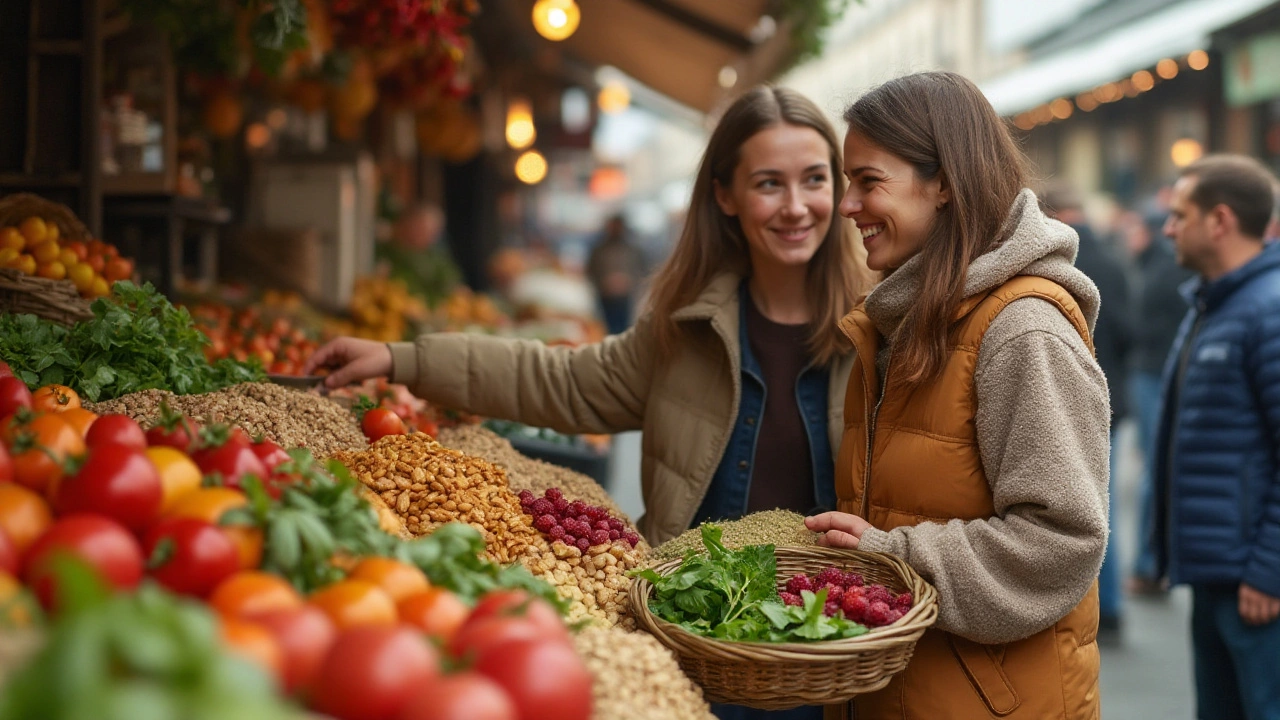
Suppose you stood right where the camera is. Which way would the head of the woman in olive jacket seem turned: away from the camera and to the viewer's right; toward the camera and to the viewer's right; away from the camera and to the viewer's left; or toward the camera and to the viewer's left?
toward the camera and to the viewer's right

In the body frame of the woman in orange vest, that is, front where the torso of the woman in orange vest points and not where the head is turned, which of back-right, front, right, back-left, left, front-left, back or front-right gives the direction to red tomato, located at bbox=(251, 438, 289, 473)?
front-left

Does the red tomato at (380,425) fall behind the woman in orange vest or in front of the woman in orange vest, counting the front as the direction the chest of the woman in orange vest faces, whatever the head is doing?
in front

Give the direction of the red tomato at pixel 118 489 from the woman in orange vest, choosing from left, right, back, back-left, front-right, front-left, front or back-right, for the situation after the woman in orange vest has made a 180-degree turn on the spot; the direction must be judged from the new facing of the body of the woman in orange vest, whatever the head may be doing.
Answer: back-right

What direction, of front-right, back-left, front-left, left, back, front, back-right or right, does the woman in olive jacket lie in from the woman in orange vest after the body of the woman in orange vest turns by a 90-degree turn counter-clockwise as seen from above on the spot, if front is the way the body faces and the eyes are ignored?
back-right

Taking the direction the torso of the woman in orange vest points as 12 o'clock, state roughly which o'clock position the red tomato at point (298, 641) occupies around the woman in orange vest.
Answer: The red tomato is roughly at 10 o'clock from the woman in orange vest.

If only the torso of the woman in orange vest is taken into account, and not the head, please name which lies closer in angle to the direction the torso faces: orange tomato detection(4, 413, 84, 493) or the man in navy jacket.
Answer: the orange tomato

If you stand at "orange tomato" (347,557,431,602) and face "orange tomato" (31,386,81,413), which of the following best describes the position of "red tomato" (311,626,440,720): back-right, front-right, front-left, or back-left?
back-left

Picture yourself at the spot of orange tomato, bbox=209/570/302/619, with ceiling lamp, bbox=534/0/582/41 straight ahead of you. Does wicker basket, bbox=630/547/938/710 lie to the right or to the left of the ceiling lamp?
right

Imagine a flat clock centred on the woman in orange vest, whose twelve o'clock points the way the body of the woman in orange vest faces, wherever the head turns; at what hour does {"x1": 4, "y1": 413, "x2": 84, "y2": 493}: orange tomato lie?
The orange tomato is roughly at 11 o'clock from the woman in orange vest.

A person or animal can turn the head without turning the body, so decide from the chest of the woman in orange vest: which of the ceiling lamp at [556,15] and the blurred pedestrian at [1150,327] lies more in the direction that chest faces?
the ceiling lamp

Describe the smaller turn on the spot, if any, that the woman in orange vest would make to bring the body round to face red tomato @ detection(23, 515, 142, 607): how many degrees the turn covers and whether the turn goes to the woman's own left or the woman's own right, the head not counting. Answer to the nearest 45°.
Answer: approximately 45° to the woman's own left

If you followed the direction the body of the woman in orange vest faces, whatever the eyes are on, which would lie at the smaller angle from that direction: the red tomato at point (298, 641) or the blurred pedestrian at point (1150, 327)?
the red tomato

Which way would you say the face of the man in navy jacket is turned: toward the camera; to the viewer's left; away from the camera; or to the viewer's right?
to the viewer's left

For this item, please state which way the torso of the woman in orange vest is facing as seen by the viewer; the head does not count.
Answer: to the viewer's left
